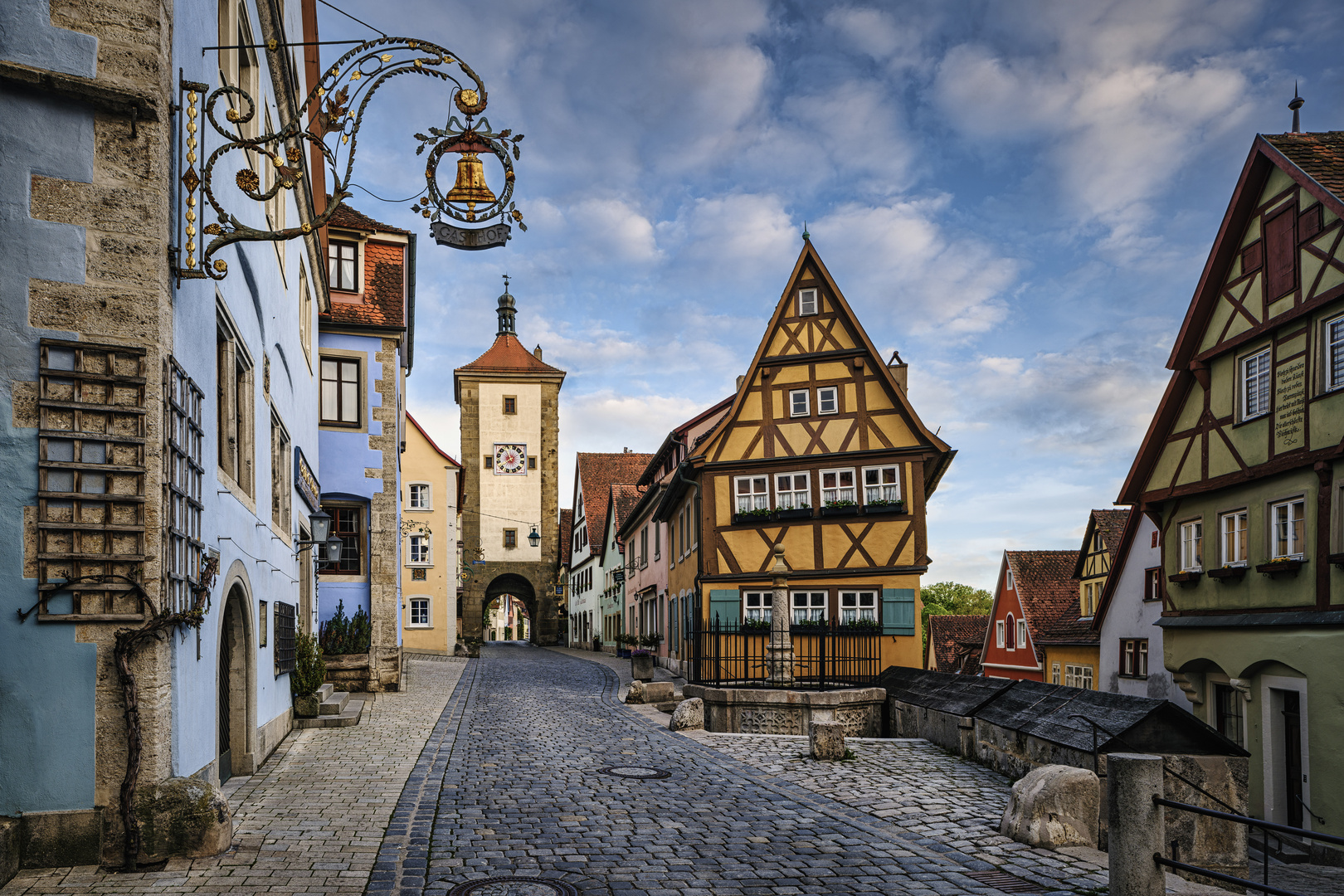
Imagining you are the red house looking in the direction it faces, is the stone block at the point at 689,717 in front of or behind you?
in front

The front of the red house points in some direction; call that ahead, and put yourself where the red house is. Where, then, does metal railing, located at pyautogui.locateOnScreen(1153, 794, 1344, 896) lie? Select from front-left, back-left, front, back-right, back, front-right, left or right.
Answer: front-left

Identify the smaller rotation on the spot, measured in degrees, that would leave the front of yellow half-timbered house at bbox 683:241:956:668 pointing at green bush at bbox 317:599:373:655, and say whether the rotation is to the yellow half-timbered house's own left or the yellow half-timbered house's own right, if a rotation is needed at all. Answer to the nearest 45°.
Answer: approximately 45° to the yellow half-timbered house's own right

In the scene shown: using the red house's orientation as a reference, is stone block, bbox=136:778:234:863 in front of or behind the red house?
in front

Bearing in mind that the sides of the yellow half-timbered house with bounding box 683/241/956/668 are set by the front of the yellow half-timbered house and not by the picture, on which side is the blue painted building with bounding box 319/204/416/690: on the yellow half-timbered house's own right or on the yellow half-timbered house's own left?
on the yellow half-timbered house's own right

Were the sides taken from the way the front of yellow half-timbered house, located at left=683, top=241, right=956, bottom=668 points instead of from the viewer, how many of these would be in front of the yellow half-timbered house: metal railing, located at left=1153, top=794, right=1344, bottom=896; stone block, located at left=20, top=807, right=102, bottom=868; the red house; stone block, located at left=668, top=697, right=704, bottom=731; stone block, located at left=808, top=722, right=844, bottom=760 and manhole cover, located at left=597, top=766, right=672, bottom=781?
5

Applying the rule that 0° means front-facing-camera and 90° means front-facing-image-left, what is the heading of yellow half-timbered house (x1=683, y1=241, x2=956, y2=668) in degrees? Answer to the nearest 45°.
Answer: approximately 0°

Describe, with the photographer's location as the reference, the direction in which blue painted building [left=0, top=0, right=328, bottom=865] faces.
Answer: facing to the right of the viewer

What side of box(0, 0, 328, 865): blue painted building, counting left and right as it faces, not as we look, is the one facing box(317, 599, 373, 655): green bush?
left

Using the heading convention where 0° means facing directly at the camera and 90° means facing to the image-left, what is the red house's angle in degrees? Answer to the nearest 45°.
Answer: approximately 45°
